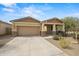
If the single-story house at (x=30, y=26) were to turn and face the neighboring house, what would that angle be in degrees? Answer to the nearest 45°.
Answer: approximately 90° to its right

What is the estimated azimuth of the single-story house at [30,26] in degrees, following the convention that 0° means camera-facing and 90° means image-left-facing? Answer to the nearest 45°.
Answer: approximately 0°
